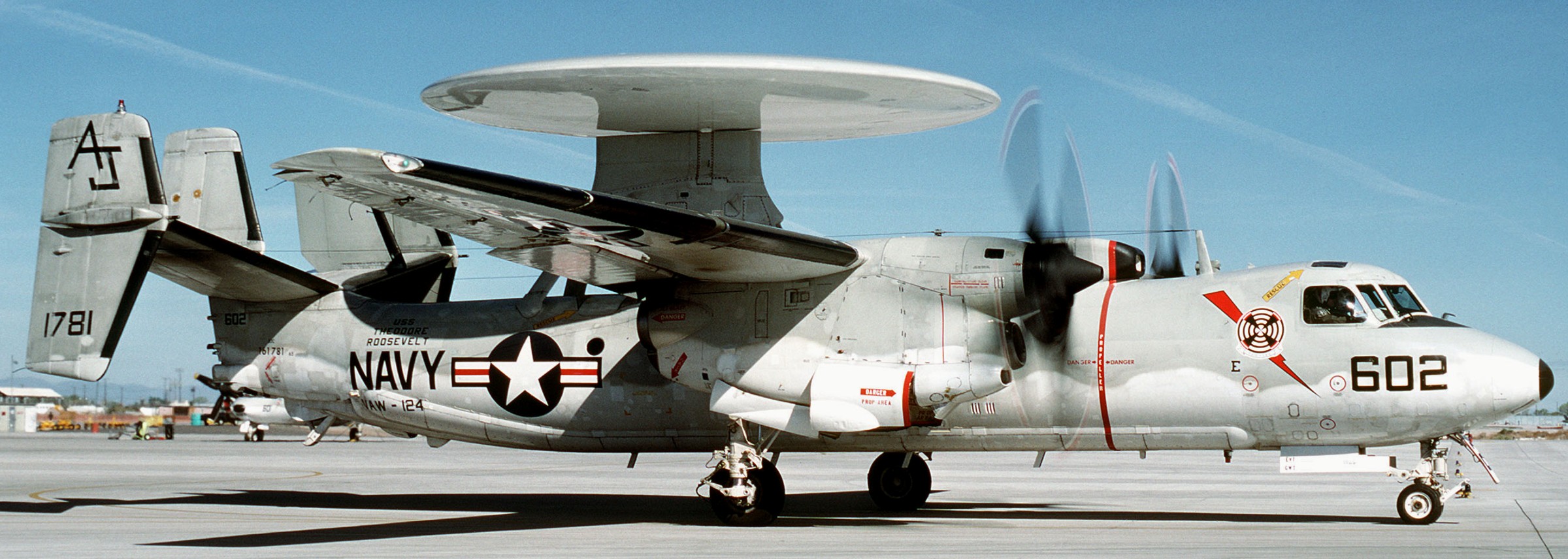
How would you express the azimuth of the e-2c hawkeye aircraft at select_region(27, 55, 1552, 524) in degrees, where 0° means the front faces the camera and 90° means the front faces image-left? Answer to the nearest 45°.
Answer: approximately 270°

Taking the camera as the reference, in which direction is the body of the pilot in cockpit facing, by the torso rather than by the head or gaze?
to the viewer's right
